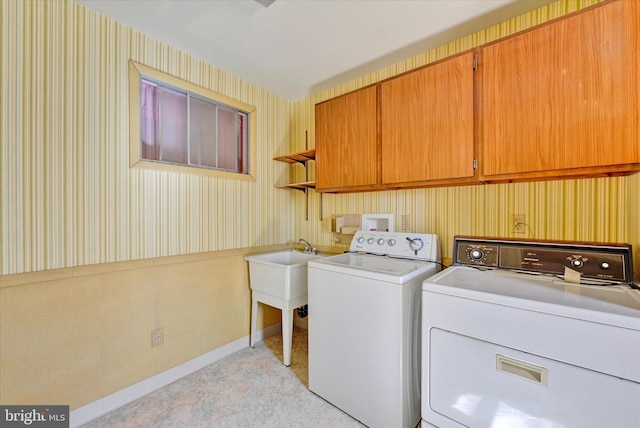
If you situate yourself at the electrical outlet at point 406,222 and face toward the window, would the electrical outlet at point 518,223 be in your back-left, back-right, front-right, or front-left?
back-left

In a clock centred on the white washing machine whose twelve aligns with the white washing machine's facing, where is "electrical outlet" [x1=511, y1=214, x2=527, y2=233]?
The electrical outlet is roughly at 7 o'clock from the white washing machine.

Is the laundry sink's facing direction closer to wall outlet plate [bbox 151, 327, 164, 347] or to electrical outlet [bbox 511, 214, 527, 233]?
the wall outlet plate

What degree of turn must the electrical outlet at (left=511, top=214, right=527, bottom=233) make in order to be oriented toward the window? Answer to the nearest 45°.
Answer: approximately 45° to its right

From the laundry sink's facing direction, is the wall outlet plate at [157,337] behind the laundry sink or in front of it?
in front

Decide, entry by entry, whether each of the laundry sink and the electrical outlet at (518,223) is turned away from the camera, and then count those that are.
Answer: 0

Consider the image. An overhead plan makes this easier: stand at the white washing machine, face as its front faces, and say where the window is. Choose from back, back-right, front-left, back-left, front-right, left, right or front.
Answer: front-right

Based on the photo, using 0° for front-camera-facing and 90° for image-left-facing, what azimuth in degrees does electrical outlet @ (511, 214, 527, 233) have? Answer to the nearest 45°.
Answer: approximately 0°

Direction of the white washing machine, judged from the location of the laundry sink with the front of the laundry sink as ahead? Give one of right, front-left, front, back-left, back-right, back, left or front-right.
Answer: left
